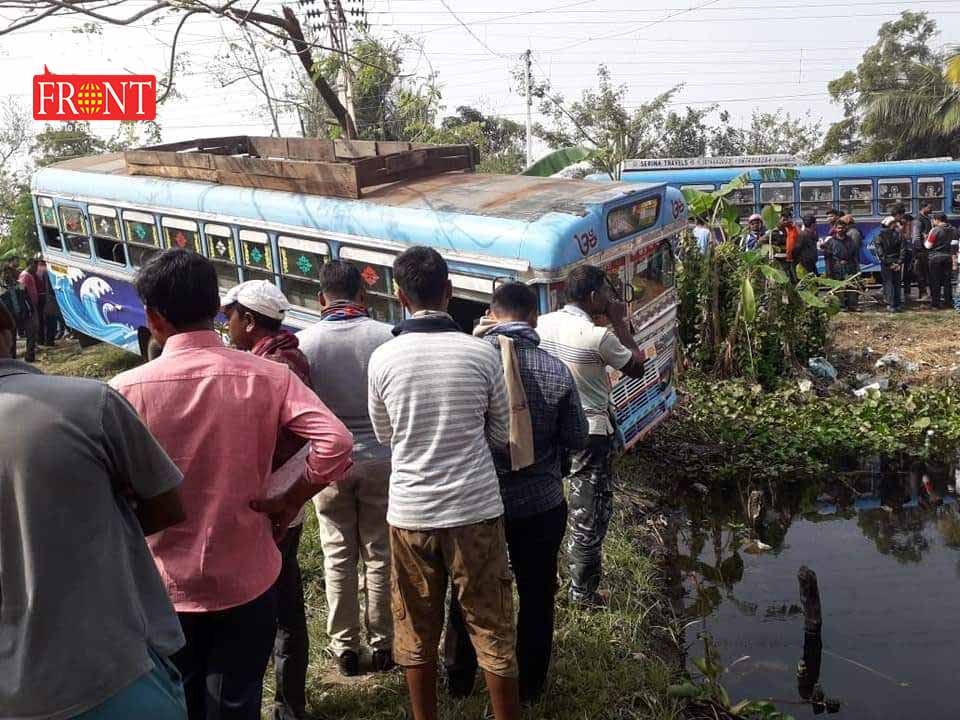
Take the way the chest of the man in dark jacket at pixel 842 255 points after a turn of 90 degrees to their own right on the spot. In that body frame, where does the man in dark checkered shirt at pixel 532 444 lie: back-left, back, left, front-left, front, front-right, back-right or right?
left

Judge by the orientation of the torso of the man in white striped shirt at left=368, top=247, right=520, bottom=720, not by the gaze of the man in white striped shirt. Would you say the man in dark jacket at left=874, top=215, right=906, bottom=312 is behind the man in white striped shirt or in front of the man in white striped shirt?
in front

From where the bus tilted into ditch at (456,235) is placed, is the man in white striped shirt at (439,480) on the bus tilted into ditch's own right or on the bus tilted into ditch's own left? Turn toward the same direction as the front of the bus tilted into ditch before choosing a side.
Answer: on the bus tilted into ditch's own right

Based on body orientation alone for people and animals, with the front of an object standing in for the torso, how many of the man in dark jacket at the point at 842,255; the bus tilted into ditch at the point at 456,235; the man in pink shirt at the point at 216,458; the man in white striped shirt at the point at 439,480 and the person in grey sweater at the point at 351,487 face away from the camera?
3

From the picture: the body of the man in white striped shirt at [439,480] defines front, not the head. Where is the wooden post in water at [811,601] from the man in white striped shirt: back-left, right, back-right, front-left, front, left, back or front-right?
front-right

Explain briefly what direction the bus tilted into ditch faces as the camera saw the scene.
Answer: facing the viewer and to the right of the viewer

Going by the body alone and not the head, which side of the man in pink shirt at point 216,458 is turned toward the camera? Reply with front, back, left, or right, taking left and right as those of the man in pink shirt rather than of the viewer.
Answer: back

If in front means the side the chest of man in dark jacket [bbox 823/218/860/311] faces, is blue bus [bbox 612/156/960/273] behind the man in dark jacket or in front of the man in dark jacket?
behind

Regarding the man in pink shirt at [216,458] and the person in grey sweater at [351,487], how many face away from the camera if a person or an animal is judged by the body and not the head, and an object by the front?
2

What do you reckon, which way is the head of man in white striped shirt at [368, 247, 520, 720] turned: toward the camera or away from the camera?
away from the camera

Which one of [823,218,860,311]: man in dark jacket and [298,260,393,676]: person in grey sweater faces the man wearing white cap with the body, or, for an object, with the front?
the man in dark jacket

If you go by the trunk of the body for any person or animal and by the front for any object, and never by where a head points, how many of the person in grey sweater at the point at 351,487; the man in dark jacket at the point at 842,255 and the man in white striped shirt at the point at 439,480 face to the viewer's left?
0

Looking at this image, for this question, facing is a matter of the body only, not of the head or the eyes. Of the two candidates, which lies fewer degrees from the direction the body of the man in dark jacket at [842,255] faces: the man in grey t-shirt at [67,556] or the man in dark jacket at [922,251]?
the man in grey t-shirt

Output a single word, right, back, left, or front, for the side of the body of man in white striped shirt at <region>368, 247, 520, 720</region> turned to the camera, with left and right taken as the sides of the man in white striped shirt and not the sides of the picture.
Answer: back

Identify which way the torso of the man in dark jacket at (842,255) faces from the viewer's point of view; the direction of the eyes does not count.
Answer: toward the camera

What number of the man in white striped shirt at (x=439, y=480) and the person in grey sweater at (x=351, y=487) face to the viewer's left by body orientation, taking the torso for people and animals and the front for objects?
0

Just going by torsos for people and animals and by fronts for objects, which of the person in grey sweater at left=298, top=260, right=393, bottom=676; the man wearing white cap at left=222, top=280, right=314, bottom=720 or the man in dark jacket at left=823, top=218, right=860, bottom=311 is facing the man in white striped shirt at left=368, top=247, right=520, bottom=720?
the man in dark jacket

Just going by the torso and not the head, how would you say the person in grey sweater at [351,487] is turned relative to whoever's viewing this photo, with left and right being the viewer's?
facing away from the viewer
